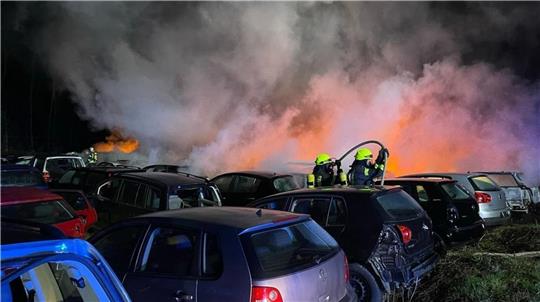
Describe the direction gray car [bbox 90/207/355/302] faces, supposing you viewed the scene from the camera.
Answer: facing away from the viewer and to the left of the viewer

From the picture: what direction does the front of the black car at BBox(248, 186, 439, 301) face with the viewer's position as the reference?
facing away from the viewer and to the left of the viewer

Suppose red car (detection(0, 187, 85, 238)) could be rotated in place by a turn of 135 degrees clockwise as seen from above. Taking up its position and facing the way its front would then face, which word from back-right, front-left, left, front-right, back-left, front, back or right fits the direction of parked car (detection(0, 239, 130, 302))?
right

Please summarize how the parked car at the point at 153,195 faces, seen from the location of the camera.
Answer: facing away from the viewer and to the left of the viewer

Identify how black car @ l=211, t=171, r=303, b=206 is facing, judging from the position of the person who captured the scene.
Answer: facing away from the viewer and to the left of the viewer

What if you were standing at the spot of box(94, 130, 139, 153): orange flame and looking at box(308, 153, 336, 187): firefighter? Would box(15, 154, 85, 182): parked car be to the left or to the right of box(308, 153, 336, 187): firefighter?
right

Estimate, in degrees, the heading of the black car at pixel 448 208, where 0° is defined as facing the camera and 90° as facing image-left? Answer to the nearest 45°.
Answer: approximately 135°

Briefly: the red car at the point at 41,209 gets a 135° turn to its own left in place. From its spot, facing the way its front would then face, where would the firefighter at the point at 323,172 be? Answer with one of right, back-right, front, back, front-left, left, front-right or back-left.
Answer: left

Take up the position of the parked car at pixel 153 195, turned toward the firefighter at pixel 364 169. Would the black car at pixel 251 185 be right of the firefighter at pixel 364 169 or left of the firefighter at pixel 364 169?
left

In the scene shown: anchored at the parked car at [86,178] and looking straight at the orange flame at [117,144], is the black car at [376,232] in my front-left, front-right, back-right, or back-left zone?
back-right

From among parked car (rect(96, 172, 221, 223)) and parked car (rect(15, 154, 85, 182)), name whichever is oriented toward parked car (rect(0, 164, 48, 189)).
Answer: parked car (rect(96, 172, 221, 223))

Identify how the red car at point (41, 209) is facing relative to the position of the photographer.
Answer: facing away from the viewer and to the left of the viewer
